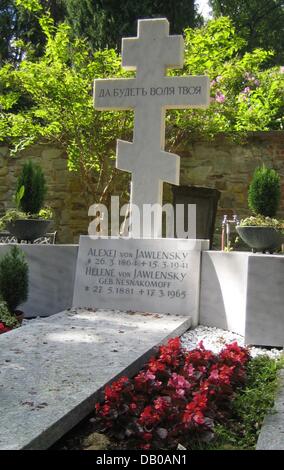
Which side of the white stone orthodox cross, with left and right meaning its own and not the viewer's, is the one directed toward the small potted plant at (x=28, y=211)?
right

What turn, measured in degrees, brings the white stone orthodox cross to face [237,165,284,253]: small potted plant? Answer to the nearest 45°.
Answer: approximately 45° to its left

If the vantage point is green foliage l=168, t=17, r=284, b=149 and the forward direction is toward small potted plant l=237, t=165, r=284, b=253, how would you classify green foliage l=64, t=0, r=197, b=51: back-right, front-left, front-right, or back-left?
back-right

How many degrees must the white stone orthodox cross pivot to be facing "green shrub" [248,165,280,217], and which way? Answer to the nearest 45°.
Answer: approximately 45° to its left

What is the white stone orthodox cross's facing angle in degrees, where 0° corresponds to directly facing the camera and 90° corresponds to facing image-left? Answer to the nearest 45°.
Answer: approximately 0°

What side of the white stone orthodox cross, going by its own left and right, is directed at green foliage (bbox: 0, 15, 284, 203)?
back
